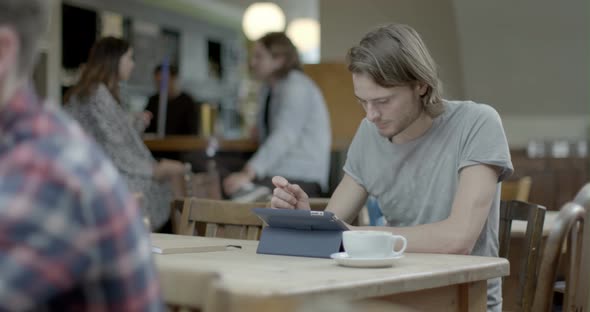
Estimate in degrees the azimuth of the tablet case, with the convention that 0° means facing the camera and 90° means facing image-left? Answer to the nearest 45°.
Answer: approximately 180°

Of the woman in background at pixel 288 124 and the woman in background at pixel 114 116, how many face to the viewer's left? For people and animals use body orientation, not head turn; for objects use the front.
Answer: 1

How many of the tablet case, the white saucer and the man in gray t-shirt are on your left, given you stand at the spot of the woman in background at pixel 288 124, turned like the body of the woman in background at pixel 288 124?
3

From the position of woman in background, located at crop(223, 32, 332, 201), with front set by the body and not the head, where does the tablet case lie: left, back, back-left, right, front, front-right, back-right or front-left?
left

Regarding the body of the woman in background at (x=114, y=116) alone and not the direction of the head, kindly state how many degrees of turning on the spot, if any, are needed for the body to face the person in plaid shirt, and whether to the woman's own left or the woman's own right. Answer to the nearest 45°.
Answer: approximately 90° to the woman's own right

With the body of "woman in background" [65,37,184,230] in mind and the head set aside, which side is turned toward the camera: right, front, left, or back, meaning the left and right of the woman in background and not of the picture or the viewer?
right

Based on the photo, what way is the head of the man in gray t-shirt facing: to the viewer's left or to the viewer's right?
to the viewer's left

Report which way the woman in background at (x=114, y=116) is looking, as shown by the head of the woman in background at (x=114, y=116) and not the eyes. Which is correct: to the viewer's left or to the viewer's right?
to the viewer's right

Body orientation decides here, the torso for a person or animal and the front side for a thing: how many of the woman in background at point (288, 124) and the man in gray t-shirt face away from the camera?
0

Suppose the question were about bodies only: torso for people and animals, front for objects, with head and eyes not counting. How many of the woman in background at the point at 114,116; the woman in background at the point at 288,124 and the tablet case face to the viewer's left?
1

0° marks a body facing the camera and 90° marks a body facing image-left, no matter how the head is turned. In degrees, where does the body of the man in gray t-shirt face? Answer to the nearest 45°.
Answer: approximately 45°
